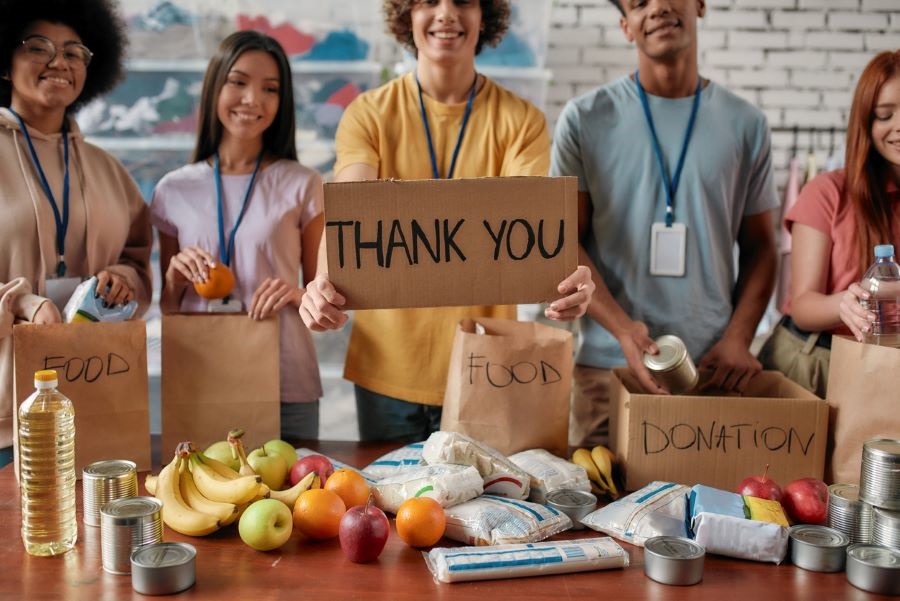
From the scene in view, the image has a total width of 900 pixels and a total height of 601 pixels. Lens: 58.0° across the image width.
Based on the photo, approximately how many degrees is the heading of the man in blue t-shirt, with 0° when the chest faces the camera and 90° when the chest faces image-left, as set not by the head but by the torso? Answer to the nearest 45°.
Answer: approximately 0°

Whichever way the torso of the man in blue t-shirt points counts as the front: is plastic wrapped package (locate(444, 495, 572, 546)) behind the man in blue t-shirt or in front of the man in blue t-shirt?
in front

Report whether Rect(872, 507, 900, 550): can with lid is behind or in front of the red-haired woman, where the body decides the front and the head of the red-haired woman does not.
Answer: in front

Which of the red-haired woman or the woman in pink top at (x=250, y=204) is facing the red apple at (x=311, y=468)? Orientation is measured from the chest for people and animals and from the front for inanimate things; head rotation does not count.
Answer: the woman in pink top

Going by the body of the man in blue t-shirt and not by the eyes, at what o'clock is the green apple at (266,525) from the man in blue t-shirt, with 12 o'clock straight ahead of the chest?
The green apple is roughly at 1 o'clock from the man in blue t-shirt.

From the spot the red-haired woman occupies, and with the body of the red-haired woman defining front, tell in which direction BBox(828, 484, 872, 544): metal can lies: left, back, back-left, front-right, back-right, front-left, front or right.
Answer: front-right

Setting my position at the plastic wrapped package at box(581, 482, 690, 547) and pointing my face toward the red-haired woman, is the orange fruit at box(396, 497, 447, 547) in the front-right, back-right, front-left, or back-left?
back-left

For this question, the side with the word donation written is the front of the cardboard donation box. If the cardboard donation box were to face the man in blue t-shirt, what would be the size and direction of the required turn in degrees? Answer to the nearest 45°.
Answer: approximately 180°

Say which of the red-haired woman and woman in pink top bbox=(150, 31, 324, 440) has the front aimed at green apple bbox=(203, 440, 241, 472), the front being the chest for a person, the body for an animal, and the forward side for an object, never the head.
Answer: the woman in pink top

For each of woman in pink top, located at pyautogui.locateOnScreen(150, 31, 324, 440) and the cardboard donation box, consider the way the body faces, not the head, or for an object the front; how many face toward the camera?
2

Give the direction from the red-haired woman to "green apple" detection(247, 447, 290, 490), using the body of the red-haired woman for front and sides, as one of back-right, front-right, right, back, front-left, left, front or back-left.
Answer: right

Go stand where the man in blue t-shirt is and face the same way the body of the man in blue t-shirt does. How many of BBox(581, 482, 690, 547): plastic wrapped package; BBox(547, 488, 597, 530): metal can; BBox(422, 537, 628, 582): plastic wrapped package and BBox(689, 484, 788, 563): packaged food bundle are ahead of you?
4
